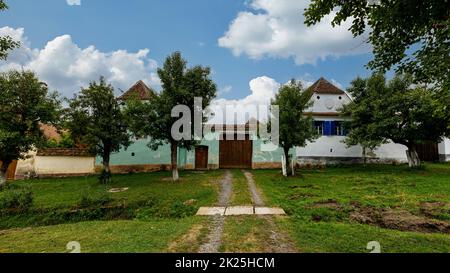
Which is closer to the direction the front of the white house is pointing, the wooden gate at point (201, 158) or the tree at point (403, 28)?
the tree

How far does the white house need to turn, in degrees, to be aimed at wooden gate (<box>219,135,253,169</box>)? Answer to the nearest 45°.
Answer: approximately 45° to its right

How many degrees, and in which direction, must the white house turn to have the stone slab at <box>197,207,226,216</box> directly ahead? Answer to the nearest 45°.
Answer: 0° — it already faces it

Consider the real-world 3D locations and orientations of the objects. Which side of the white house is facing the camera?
front

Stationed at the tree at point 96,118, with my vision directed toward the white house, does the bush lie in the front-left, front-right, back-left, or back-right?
back-right

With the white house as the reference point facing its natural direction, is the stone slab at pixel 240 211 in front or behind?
in front

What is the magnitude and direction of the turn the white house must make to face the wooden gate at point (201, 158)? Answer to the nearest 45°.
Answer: approximately 45° to its right

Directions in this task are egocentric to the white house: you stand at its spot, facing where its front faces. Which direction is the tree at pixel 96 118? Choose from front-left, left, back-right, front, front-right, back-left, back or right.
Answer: front-right

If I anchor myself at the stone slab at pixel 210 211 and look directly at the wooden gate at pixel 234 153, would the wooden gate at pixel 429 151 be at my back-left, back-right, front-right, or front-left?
front-right

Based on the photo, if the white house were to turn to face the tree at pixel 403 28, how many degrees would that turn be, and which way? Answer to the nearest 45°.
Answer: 0° — it already faces it

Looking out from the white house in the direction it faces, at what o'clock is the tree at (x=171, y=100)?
The tree is roughly at 1 o'clock from the white house.

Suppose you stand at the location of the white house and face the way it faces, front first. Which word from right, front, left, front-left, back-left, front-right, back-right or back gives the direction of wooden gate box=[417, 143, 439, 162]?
back-left
